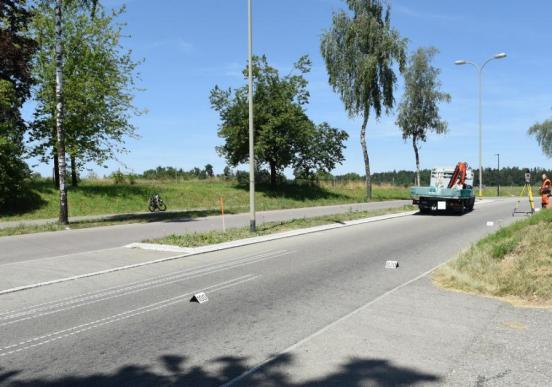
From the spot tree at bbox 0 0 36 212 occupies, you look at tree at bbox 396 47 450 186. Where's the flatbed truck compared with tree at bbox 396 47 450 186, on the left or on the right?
right

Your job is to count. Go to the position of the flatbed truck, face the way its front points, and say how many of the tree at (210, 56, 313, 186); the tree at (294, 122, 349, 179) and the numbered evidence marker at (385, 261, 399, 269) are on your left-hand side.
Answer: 2

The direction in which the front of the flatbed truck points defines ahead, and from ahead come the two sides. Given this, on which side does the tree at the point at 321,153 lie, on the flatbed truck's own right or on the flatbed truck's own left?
on the flatbed truck's own left

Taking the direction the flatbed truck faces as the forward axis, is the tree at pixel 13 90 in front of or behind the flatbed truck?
behind

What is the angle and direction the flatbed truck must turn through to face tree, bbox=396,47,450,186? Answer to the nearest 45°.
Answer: approximately 45° to its left

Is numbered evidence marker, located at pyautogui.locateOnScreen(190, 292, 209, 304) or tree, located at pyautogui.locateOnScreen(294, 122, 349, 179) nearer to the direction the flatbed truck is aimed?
the tree

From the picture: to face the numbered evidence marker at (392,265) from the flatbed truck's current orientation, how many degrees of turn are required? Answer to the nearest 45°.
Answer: approximately 135° to its right

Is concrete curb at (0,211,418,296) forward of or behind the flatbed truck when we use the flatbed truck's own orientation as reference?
behind

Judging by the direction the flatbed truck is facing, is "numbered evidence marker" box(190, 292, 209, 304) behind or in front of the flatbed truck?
behind

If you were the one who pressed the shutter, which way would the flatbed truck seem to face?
facing away from the viewer and to the right of the viewer

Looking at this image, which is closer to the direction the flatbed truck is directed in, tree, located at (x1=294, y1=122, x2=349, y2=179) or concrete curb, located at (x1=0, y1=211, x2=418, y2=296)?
the tree
